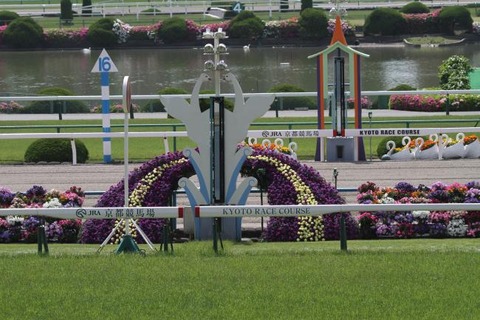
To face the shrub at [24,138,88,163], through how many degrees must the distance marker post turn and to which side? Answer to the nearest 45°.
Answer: approximately 45° to its right

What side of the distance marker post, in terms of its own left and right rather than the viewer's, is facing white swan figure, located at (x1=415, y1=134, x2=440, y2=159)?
left

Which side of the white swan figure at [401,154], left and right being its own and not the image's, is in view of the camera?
left

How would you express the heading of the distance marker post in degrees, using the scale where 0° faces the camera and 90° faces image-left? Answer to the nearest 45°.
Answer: approximately 0°

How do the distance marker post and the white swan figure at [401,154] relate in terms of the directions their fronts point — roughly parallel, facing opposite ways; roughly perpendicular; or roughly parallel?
roughly perpendicular

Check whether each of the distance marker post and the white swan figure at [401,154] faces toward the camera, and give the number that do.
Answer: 1
